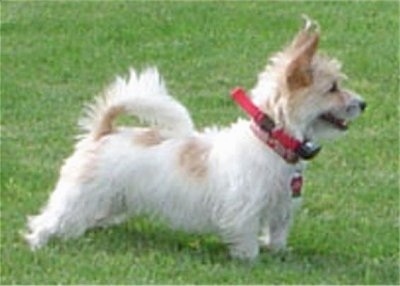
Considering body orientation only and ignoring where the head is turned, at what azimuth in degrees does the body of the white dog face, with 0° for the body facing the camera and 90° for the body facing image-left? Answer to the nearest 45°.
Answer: approximately 270°
